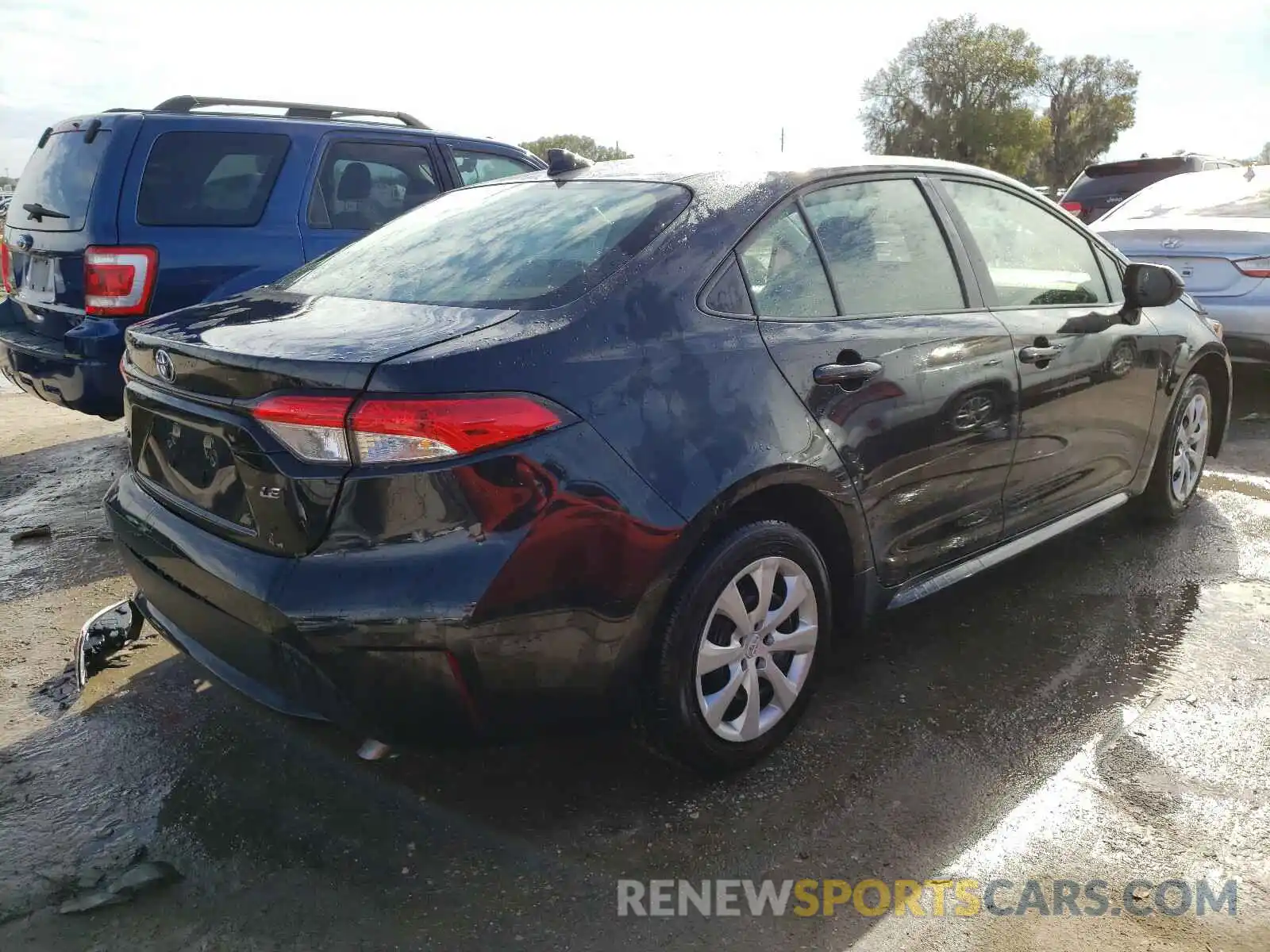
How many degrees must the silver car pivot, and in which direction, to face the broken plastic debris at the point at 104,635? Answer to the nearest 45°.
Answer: approximately 180°

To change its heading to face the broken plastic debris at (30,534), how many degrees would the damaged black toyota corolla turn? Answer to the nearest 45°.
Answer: approximately 90° to its left

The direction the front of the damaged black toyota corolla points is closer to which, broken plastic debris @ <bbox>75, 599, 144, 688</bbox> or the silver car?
the silver car

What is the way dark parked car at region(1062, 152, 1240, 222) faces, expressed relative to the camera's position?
facing away from the viewer and to the right of the viewer

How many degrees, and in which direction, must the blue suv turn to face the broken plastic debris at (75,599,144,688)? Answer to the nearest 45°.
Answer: approximately 135° to its right

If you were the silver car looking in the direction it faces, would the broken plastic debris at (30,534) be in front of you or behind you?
behind

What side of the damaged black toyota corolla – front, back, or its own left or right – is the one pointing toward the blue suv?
left

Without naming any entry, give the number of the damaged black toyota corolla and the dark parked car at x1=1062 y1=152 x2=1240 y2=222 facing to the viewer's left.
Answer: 0
